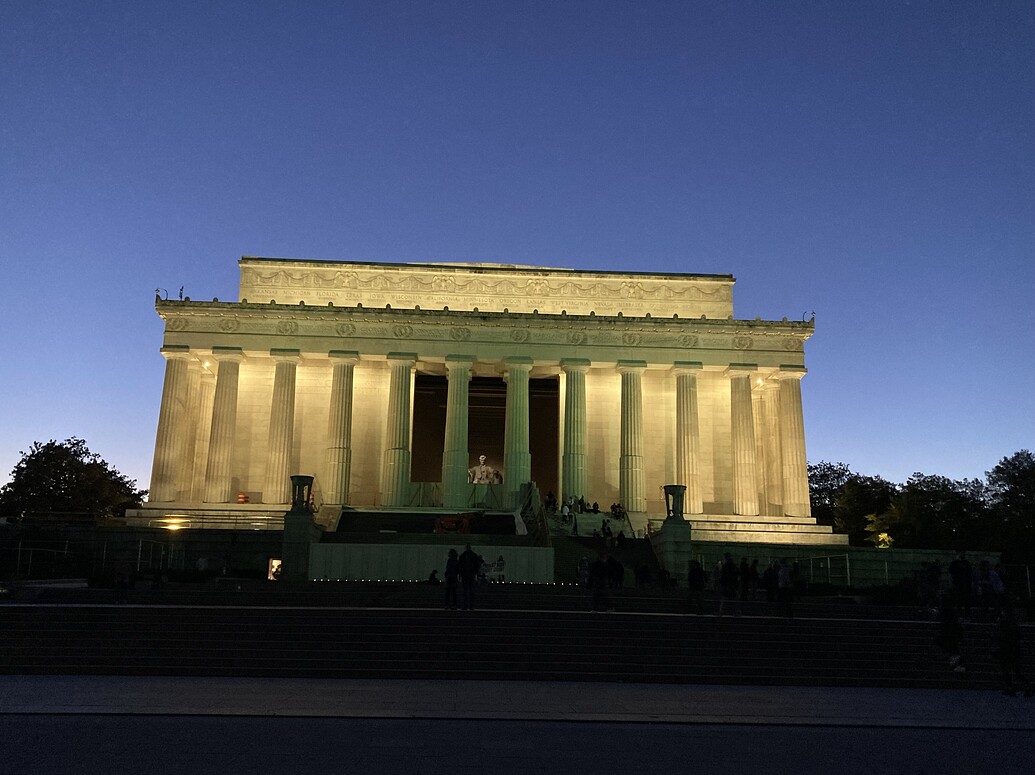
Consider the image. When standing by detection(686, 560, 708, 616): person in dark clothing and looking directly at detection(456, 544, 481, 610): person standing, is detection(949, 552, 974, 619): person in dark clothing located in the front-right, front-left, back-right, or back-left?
back-left

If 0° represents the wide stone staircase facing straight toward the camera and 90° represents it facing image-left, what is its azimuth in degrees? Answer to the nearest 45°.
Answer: approximately 0°
